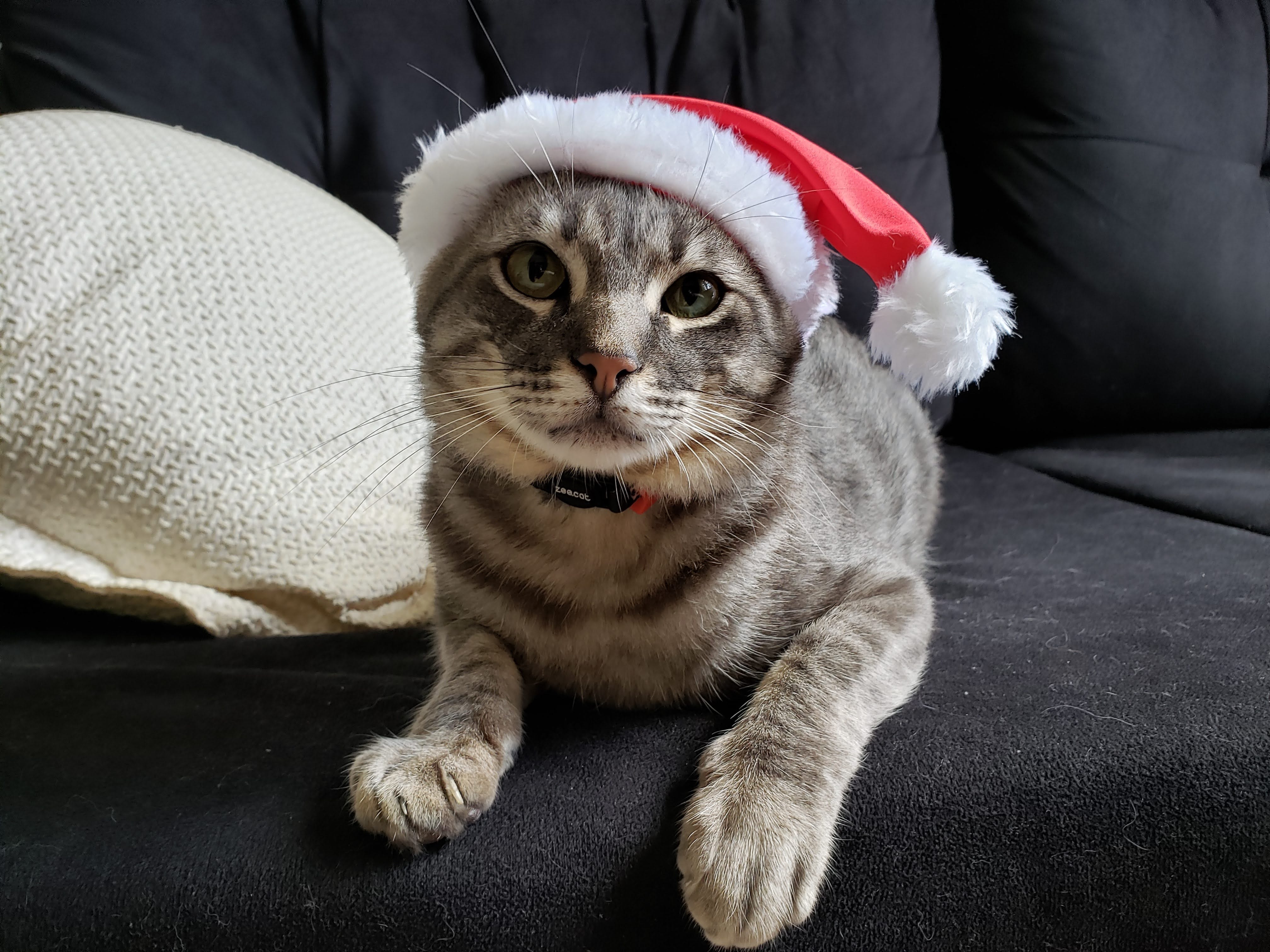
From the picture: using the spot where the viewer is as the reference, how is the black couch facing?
facing the viewer
